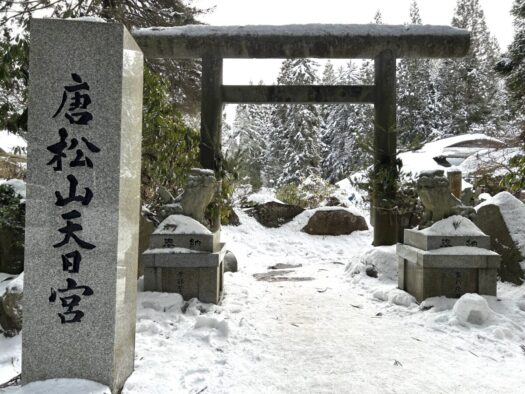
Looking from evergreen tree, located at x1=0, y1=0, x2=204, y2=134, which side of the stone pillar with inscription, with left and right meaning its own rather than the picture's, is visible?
back

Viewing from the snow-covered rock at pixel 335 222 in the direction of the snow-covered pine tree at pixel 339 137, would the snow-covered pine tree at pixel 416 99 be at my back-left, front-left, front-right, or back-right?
front-right

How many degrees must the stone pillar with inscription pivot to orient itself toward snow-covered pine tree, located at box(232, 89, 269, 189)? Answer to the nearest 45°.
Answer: approximately 135° to its left

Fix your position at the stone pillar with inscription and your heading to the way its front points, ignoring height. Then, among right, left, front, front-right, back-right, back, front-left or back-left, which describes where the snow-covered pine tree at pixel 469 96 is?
back-left

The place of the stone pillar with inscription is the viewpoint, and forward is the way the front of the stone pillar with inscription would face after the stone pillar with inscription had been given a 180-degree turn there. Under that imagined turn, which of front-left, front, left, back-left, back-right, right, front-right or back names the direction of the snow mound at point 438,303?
right

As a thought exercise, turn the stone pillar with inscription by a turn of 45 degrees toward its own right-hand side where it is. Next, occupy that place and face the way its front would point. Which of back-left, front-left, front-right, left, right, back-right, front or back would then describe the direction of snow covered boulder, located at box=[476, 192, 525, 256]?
back-left

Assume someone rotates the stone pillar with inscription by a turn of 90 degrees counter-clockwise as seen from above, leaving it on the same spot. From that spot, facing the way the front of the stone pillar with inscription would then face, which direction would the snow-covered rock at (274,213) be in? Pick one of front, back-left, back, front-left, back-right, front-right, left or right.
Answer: front-left

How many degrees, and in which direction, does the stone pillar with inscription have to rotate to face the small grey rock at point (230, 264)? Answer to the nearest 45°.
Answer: approximately 135° to its left

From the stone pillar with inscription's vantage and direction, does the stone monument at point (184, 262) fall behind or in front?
behind

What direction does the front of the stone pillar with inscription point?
toward the camera

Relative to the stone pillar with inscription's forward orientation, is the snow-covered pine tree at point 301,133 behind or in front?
behind

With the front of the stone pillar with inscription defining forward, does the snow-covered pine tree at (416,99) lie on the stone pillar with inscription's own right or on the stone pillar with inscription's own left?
on the stone pillar with inscription's own left

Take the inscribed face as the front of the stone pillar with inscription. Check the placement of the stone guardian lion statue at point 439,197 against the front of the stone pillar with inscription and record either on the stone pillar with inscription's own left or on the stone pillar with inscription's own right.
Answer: on the stone pillar with inscription's own left

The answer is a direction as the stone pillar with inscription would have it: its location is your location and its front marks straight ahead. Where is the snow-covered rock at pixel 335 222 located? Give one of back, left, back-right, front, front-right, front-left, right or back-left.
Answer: back-left
